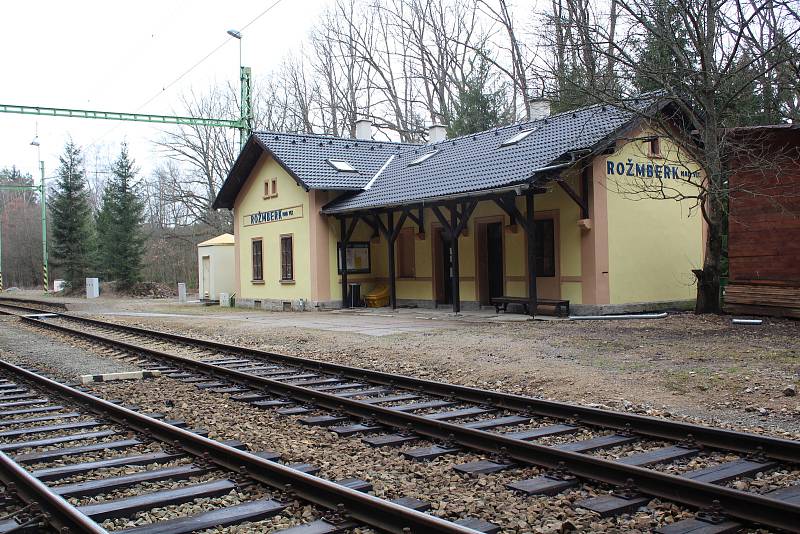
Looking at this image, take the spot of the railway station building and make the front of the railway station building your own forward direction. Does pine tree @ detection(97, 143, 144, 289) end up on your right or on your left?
on your right

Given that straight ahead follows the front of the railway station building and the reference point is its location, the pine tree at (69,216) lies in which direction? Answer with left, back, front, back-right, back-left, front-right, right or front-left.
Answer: right

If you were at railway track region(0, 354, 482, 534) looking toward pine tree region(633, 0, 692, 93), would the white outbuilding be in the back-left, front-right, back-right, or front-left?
front-left

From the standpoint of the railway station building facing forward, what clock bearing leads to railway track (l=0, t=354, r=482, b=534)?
The railway track is roughly at 11 o'clock from the railway station building.

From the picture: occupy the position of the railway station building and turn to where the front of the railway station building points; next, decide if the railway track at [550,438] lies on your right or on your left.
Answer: on your left

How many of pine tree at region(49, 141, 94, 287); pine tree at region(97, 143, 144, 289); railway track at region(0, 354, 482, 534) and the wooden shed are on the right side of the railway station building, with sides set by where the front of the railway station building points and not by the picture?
2

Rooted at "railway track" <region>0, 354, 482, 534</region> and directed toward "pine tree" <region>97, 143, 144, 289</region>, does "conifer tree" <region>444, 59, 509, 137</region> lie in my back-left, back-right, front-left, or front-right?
front-right

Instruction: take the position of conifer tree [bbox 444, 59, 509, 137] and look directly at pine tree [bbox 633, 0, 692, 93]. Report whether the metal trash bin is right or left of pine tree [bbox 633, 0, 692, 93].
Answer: right

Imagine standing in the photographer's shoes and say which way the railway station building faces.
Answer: facing the viewer and to the left of the viewer

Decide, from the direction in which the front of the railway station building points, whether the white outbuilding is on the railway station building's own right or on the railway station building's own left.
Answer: on the railway station building's own right

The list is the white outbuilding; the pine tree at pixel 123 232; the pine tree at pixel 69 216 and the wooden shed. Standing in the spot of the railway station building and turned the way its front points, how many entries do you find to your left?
1

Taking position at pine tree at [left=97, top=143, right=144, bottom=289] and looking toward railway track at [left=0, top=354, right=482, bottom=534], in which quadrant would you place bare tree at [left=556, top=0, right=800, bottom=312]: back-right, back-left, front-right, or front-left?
front-left
